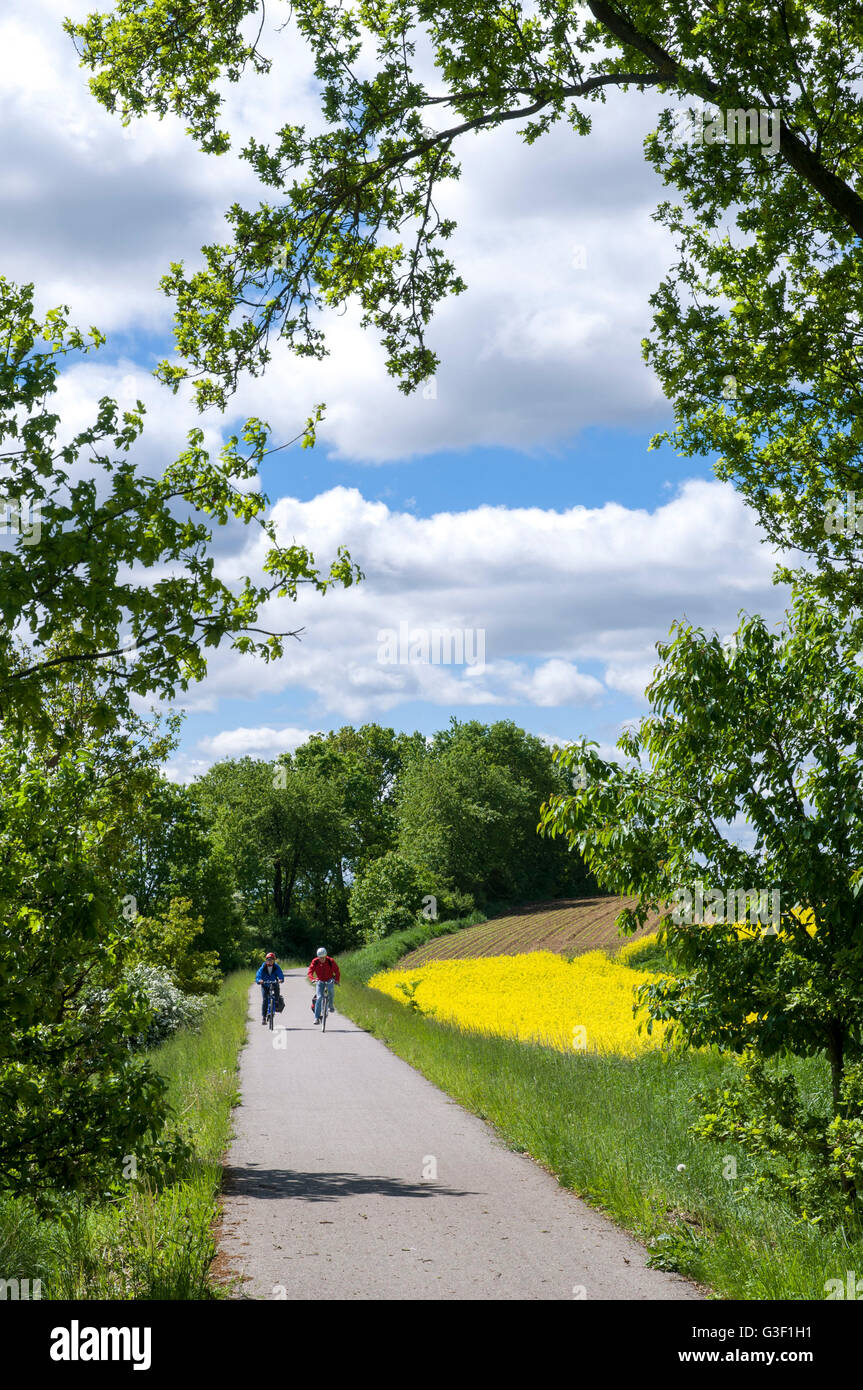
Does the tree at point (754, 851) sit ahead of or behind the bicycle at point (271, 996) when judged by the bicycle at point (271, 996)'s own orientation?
ahead

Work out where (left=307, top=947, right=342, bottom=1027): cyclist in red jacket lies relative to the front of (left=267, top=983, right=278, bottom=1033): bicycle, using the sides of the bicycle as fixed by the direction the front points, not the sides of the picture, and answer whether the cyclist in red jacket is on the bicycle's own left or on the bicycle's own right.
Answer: on the bicycle's own left

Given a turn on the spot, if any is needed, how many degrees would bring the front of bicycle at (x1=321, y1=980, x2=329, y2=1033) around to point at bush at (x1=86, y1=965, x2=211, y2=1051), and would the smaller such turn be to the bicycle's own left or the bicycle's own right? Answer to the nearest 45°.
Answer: approximately 90° to the bicycle's own right

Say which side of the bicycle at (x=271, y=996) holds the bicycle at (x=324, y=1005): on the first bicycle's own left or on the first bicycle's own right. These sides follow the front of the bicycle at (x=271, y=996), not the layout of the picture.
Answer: on the first bicycle's own left

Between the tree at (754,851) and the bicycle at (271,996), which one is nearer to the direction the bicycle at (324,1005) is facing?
the tree

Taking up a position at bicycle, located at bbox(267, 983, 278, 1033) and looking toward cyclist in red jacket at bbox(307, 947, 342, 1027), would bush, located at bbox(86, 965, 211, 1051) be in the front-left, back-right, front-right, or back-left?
back-right
